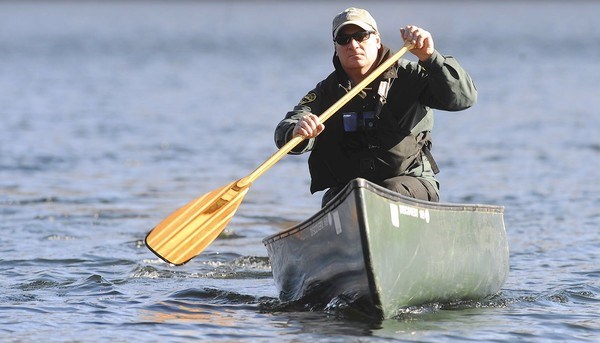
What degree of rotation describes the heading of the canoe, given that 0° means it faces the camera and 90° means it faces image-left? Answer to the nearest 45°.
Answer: approximately 0°
